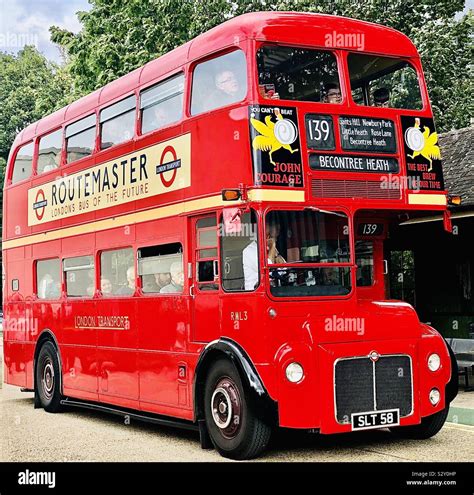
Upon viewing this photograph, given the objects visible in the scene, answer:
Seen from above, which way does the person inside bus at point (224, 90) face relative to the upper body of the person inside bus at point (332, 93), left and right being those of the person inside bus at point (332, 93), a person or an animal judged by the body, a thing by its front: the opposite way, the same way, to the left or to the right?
the same way

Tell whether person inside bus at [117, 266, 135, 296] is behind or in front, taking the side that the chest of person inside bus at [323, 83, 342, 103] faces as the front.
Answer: behind

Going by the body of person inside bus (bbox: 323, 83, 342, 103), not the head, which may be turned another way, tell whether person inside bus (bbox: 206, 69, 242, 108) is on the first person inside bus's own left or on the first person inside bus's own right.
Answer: on the first person inside bus's own right

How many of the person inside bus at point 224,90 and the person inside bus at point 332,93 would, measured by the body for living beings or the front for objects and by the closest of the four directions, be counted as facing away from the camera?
0

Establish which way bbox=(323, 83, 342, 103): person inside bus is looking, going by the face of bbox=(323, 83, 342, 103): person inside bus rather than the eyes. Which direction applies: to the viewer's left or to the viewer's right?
to the viewer's right

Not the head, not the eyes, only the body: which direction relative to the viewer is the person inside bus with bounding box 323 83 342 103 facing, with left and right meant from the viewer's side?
facing the viewer and to the right of the viewer

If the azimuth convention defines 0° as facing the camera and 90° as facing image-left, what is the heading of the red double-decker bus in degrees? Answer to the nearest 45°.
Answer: approximately 315°

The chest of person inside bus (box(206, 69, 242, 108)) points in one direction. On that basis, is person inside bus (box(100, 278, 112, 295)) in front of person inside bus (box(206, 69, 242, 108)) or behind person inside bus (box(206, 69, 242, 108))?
behind

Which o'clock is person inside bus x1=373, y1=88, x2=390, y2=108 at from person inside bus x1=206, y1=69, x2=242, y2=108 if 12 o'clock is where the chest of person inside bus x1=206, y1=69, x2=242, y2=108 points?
person inside bus x1=373, y1=88, x2=390, y2=108 is roughly at 10 o'clock from person inside bus x1=206, y1=69, x2=242, y2=108.
